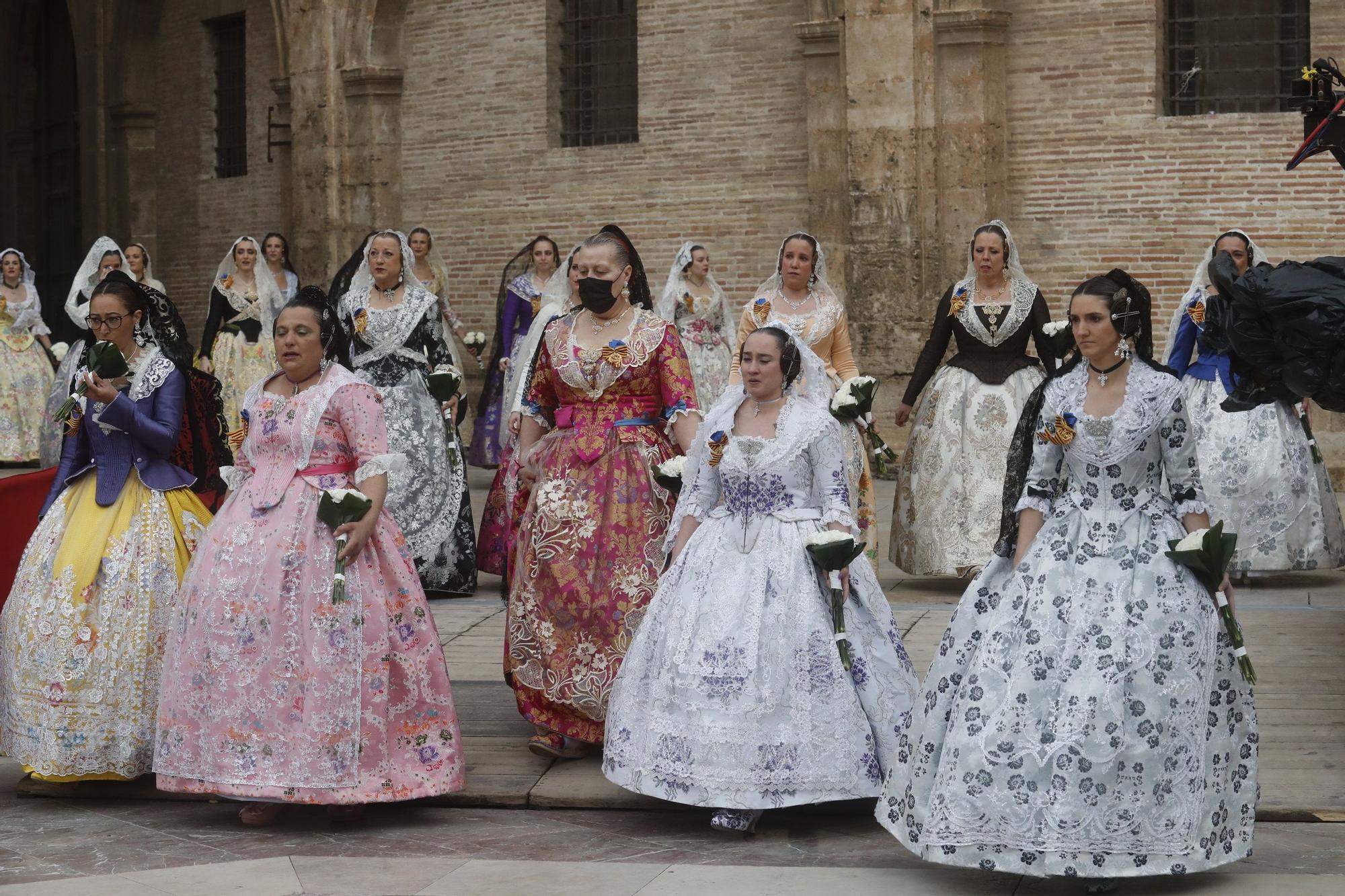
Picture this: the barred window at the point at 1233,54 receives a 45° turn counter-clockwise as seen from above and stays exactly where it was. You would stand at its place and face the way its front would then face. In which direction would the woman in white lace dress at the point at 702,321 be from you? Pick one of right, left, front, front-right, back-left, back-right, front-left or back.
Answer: right

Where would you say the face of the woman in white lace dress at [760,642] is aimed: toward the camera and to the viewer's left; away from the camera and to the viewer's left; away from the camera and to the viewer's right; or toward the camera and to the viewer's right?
toward the camera and to the viewer's left

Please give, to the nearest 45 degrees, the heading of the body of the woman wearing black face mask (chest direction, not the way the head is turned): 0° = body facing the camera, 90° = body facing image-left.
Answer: approximately 45°

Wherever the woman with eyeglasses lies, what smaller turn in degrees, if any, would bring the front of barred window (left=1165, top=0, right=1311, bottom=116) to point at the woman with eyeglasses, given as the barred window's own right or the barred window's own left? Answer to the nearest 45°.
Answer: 0° — it already faces them

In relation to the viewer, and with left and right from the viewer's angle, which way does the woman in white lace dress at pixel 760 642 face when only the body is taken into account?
facing the viewer and to the left of the viewer

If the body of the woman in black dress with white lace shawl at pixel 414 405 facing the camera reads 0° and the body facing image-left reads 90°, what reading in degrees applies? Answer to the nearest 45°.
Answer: approximately 0°

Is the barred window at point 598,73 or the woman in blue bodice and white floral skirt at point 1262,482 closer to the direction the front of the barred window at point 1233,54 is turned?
the woman in blue bodice and white floral skirt

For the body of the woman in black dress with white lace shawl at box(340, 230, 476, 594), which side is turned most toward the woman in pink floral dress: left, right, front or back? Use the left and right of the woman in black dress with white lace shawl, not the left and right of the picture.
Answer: front

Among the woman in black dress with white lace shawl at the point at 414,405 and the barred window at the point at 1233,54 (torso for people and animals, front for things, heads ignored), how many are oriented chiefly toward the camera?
2

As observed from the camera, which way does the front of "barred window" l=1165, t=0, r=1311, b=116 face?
facing the viewer
